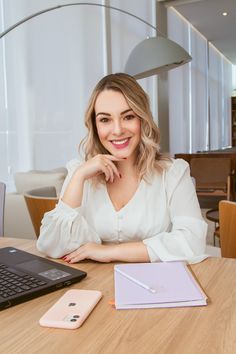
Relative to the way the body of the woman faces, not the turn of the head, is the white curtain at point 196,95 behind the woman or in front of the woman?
behind

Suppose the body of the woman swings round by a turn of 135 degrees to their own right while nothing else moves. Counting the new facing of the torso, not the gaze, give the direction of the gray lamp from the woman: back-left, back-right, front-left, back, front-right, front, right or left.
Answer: front-right
